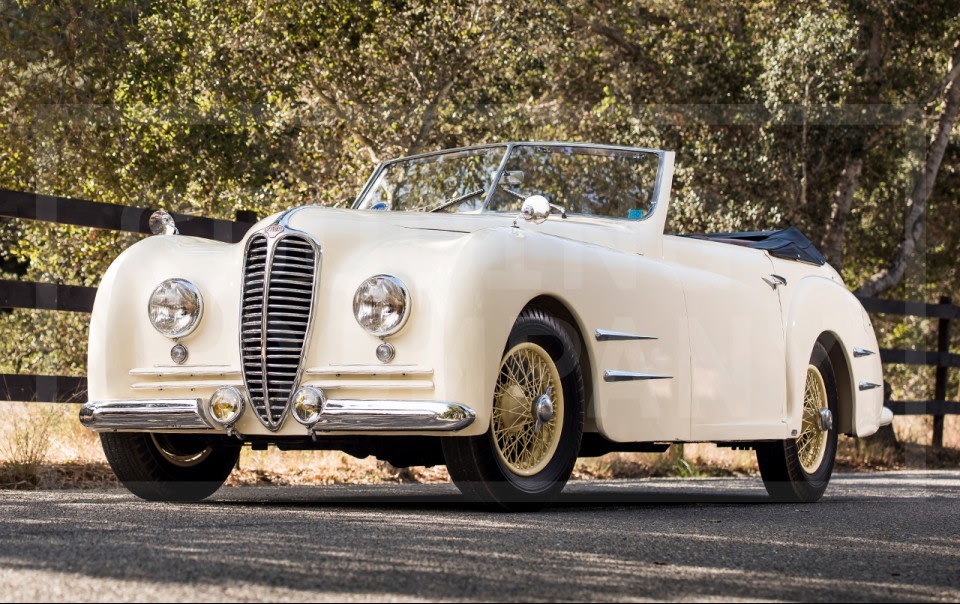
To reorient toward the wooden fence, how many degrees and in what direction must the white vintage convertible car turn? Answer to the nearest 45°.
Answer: approximately 90° to its right

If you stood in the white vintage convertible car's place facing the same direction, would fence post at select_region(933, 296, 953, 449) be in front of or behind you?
behind

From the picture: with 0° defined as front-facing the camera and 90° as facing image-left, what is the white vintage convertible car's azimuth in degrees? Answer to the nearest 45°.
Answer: approximately 45°

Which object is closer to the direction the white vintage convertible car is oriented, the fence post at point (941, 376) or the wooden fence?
the wooden fence
